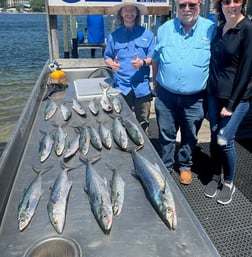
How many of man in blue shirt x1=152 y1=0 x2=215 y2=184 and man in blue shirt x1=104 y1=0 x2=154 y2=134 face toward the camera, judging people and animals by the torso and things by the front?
2

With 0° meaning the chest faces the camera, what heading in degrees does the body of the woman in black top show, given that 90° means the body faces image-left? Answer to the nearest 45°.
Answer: approximately 45°

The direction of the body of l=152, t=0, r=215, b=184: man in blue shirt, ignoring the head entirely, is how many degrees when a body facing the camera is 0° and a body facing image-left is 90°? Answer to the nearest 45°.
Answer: approximately 0°

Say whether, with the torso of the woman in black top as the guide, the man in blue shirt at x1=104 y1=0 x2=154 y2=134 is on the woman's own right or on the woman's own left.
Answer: on the woman's own right

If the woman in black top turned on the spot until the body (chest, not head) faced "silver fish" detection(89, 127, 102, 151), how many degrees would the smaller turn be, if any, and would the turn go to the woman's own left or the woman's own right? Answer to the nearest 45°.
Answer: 0° — they already face it

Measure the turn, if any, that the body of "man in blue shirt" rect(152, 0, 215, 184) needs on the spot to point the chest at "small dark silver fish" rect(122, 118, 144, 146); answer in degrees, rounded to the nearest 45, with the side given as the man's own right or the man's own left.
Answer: approximately 45° to the man's own right

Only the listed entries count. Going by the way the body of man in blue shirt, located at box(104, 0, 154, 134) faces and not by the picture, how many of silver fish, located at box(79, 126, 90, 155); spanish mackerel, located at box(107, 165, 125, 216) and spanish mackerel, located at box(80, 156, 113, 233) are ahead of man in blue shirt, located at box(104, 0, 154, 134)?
3

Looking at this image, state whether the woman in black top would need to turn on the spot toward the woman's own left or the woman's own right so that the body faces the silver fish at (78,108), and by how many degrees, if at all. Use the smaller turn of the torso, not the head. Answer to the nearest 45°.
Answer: approximately 45° to the woman's own right

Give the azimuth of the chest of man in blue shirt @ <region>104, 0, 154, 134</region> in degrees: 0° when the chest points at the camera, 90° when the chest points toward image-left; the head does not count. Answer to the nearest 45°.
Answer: approximately 0°
